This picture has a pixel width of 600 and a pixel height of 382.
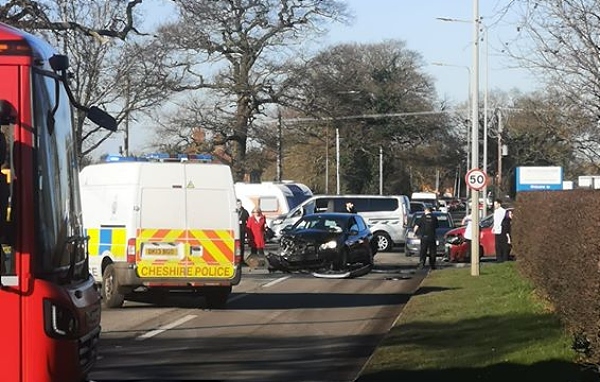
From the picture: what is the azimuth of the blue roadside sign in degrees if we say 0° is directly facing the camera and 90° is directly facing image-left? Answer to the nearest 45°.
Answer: approximately 0°

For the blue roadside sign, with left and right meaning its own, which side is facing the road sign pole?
front

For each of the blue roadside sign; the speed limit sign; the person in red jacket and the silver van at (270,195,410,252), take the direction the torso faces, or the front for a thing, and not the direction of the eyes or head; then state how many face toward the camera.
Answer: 3

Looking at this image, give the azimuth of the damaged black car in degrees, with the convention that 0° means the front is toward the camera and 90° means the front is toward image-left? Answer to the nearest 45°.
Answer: approximately 45°

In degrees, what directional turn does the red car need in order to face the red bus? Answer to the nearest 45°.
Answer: approximately 45° to its left

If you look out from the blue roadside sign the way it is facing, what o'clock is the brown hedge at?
The brown hedge is roughly at 12 o'clock from the blue roadside sign.
